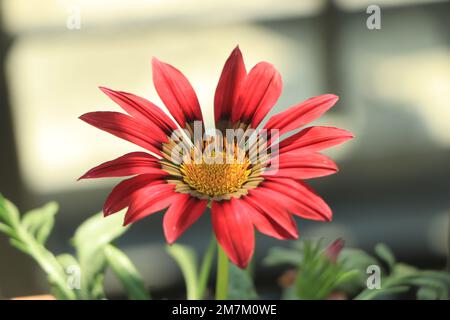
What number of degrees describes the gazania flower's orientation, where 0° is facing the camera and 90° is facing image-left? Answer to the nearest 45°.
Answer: approximately 0°
